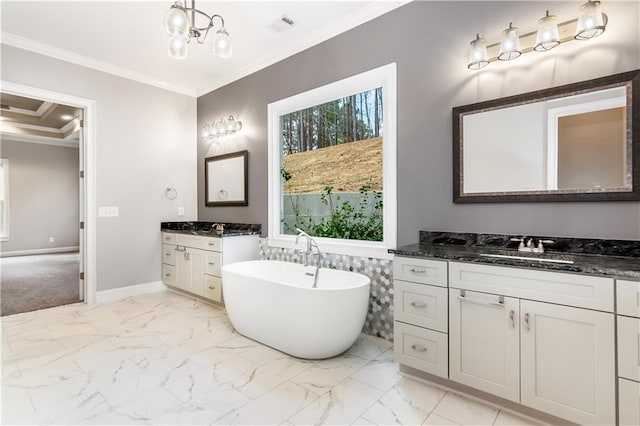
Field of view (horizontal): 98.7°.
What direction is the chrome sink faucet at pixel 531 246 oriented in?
toward the camera

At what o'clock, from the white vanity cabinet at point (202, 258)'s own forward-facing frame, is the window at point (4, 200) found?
The window is roughly at 3 o'clock from the white vanity cabinet.

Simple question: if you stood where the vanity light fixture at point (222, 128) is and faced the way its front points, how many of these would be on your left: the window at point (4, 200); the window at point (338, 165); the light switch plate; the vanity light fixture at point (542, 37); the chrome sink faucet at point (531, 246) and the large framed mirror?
4

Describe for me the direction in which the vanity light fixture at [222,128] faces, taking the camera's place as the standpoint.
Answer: facing the viewer and to the left of the viewer

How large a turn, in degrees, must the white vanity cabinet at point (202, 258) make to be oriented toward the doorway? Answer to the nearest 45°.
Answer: approximately 90° to its right

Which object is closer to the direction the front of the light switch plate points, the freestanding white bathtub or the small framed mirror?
the freestanding white bathtub

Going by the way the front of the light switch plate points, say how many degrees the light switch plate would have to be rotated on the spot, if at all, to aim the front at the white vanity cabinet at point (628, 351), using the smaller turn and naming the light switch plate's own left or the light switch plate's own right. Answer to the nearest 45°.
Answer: approximately 45° to the light switch plate's own left

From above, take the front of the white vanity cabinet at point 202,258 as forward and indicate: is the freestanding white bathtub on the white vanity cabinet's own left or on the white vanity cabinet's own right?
on the white vanity cabinet's own left

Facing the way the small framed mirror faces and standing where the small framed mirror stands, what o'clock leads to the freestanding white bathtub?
The freestanding white bathtub is roughly at 10 o'clock from the small framed mirror.

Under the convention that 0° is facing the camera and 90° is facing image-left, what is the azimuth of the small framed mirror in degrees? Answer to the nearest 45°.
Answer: approximately 45°

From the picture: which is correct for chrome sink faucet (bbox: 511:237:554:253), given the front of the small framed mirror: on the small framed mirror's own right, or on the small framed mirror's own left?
on the small framed mirror's own left

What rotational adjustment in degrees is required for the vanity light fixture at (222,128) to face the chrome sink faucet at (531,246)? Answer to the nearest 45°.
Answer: approximately 90° to its left

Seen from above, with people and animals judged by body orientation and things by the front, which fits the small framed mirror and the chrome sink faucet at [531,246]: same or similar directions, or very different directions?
same or similar directions
